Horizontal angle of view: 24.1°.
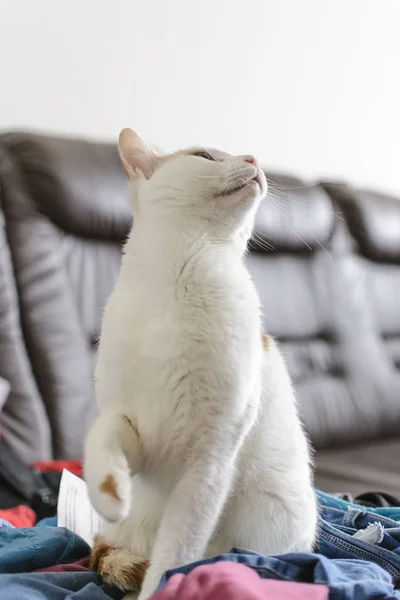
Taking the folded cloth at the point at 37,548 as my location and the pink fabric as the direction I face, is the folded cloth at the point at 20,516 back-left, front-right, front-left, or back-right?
back-left
